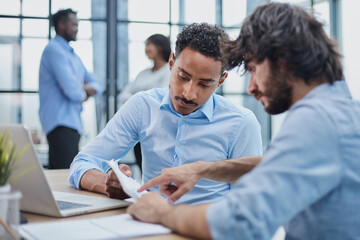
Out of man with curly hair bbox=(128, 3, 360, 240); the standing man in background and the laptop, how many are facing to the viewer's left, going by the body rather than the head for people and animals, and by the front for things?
1

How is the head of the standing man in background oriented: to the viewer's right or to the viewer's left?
to the viewer's right

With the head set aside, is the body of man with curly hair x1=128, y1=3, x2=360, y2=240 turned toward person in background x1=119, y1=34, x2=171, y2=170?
no

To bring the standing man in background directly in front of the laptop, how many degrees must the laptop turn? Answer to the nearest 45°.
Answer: approximately 45° to its left

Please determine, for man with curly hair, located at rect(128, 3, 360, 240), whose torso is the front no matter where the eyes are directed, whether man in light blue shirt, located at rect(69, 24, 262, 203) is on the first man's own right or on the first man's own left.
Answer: on the first man's own right

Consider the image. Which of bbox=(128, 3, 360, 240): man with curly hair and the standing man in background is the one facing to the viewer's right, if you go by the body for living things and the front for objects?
the standing man in background

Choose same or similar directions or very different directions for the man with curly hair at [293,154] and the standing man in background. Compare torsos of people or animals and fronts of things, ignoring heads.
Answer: very different directions

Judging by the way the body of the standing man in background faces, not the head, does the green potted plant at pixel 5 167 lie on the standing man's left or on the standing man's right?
on the standing man's right

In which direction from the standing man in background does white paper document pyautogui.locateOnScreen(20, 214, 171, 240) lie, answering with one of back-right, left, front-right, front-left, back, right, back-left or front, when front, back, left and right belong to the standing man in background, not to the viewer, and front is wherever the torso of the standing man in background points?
right

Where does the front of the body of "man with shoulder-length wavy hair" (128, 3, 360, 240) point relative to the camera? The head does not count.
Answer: to the viewer's left

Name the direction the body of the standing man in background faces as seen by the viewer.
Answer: to the viewer's right

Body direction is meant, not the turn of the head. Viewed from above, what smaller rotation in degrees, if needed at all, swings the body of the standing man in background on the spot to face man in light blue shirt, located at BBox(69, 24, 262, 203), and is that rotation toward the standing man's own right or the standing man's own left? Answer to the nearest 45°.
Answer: approximately 90° to the standing man's own right
